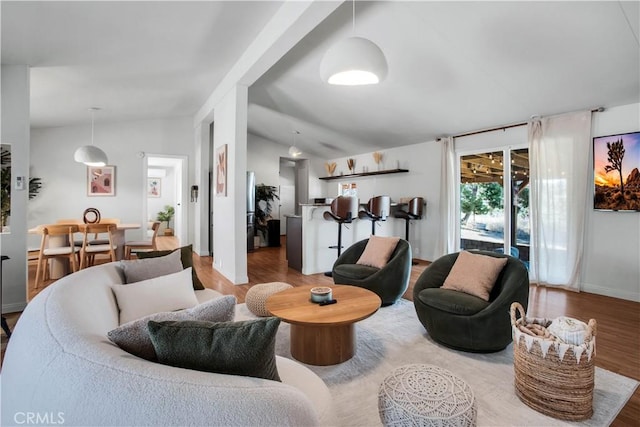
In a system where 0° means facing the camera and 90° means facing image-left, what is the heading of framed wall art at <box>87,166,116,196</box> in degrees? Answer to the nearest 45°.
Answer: approximately 0°

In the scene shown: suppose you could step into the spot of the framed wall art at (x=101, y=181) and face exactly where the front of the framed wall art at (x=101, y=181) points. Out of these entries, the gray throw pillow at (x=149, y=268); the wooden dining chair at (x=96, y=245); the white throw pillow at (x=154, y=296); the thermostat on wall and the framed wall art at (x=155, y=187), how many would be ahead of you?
4

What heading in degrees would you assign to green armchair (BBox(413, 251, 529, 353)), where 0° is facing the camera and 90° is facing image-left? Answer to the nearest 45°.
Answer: approximately 45°

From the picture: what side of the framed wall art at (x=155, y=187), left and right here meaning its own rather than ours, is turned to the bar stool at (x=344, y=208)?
front

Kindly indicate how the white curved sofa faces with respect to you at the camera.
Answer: facing away from the viewer and to the right of the viewer

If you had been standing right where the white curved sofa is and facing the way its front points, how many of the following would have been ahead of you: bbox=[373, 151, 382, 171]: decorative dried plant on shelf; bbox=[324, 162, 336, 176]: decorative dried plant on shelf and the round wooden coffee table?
3
